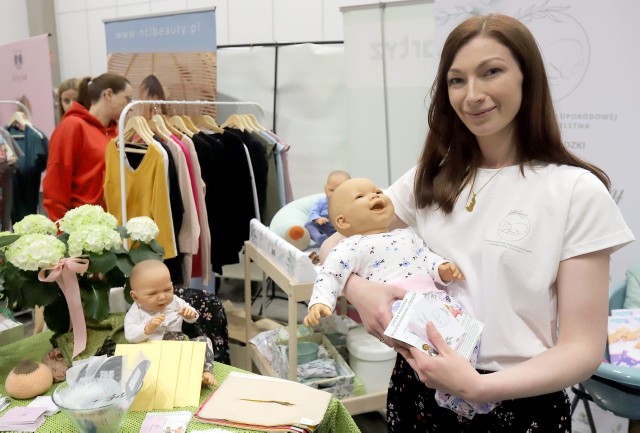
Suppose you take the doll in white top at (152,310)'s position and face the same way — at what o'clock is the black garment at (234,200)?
The black garment is roughly at 8 o'clock from the doll in white top.

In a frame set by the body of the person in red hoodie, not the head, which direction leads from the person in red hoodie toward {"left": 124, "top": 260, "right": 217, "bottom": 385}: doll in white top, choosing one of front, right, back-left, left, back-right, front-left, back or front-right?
right

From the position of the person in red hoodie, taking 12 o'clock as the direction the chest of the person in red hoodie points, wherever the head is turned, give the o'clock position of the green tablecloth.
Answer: The green tablecloth is roughly at 3 o'clock from the person in red hoodie.

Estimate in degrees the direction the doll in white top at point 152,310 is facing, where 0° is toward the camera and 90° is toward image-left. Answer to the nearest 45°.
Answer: approximately 315°

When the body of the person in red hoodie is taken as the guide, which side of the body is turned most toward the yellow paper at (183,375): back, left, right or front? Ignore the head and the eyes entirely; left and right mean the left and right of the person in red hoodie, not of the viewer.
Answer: right

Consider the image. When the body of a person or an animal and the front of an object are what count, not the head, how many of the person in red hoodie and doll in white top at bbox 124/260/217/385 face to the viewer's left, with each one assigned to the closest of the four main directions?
0

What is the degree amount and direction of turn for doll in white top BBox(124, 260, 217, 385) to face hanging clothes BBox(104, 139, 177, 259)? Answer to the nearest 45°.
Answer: approximately 135° to its left

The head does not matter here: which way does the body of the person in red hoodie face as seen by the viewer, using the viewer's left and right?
facing to the right of the viewer

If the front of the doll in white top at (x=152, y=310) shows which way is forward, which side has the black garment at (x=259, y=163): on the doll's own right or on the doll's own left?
on the doll's own left

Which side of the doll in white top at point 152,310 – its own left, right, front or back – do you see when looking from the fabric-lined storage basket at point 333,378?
left

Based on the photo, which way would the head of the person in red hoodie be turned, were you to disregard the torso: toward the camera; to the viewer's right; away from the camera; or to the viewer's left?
to the viewer's right

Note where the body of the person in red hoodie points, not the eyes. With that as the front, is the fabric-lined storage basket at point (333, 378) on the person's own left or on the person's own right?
on the person's own right
